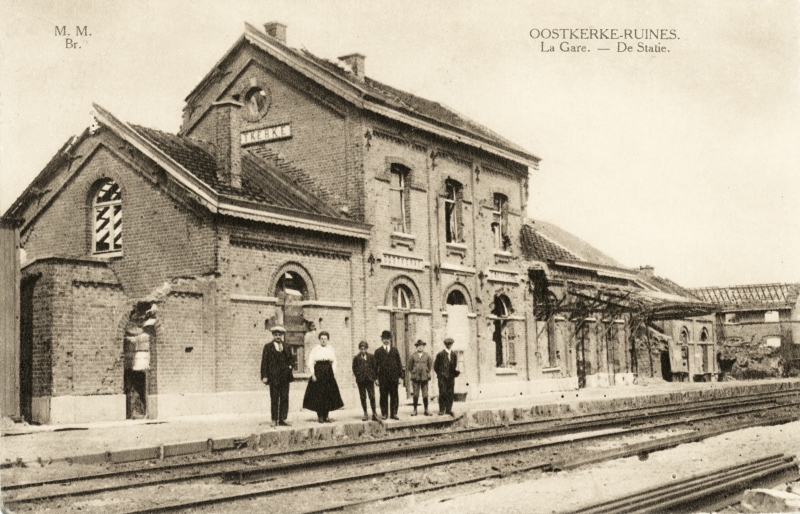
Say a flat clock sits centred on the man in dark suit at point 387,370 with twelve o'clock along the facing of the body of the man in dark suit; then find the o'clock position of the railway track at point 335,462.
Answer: The railway track is roughly at 12 o'clock from the man in dark suit.

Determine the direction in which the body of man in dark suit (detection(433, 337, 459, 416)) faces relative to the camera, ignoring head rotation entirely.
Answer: toward the camera

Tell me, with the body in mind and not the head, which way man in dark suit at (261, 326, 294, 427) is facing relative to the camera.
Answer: toward the camera

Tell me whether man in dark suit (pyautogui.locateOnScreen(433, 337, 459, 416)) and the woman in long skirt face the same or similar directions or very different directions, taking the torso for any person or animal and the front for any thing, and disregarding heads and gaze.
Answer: same or similar directions

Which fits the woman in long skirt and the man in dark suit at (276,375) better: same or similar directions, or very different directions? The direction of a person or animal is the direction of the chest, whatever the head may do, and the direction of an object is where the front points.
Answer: same or similar directions

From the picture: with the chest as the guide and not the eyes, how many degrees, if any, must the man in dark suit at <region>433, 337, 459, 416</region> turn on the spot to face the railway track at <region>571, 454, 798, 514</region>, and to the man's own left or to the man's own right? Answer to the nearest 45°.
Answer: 0° — they already face it

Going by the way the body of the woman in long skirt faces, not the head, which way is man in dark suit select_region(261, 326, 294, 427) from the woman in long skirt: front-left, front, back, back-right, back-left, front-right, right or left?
front-right

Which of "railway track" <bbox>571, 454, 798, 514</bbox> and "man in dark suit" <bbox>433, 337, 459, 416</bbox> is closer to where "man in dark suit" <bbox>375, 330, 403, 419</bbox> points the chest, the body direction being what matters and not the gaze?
the railway track

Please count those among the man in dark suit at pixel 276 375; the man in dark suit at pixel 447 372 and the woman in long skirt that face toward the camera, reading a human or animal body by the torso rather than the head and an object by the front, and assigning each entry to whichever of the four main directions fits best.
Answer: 3

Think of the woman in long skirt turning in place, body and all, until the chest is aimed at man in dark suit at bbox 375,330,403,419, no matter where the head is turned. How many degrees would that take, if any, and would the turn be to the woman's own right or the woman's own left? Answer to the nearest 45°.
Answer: approximately 135° to the woman's own left
